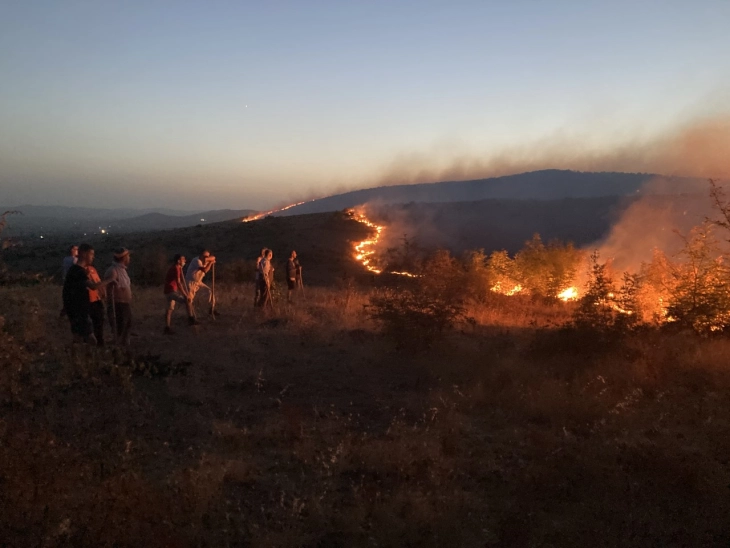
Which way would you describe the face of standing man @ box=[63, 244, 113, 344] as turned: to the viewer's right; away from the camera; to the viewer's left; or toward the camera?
to the viewer's right

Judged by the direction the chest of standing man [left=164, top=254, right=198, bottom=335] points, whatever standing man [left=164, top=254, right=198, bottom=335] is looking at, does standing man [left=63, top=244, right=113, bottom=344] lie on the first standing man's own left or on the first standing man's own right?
on the first standing man's own right

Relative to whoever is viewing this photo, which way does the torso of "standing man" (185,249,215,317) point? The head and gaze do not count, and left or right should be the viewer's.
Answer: facing to the right of the viewer

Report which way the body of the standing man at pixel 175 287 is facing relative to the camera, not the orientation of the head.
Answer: to the viewer's right

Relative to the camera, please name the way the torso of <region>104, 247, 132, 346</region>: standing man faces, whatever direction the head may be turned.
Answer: to the viewer's right

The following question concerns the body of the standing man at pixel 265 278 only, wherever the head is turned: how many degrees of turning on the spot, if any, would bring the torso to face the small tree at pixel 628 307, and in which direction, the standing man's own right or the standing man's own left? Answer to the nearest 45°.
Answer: approximately 45° to the standing man's own right

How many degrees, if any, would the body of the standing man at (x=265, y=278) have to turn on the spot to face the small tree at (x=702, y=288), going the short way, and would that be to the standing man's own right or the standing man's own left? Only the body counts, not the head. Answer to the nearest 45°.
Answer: approximately 45° to the standing man's own right
